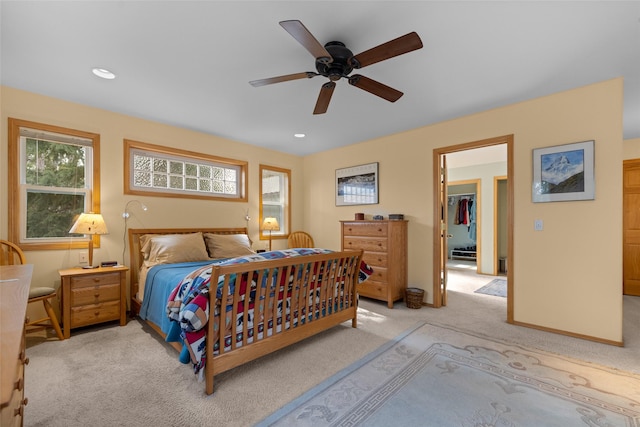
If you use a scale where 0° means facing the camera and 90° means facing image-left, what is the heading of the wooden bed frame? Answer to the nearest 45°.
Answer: approximately 315°

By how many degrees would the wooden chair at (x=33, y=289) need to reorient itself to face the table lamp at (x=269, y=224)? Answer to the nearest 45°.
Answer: approximately 45° to its left

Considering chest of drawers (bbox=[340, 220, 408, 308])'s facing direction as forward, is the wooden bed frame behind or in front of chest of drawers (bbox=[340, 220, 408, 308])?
in front

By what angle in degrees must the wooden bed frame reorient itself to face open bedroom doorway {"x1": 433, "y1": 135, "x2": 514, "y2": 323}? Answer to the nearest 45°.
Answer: approximately 45° to its left

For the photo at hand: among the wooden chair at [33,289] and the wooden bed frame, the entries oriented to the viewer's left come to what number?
0

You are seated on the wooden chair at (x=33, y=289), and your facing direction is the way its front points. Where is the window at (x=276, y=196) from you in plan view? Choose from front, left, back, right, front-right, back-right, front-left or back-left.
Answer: front-left

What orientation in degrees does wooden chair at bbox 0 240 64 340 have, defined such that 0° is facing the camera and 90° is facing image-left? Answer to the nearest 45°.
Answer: approximately 315°

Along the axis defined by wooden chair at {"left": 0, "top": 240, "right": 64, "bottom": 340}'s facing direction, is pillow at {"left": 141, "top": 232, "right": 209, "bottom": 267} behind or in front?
in front

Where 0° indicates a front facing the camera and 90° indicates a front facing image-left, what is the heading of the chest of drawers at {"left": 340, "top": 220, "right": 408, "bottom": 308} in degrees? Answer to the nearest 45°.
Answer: approximately 45°
